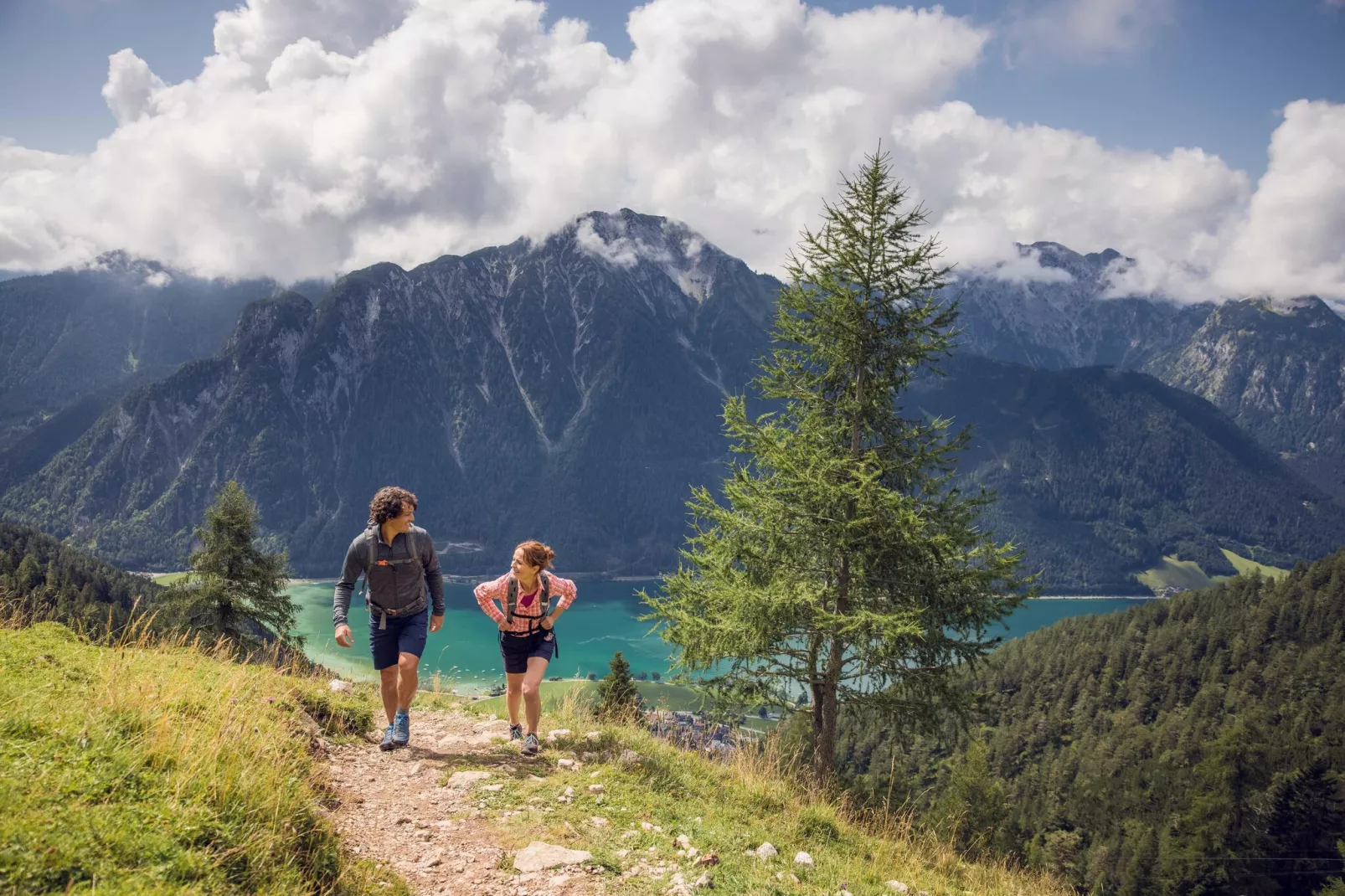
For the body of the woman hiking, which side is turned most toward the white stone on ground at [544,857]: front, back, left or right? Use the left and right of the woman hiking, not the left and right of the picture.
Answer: front

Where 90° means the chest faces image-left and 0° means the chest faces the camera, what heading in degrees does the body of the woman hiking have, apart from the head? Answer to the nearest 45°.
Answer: approximately 0°

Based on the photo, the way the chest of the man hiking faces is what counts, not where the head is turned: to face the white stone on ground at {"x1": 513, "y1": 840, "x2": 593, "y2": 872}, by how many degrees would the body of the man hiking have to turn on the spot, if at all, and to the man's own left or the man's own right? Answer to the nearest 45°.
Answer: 0° — they already face it

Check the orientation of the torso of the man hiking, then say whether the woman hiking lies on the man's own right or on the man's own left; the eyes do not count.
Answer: on the man's own left

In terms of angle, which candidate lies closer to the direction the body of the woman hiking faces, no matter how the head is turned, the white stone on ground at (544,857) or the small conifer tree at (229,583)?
the white stone on ground

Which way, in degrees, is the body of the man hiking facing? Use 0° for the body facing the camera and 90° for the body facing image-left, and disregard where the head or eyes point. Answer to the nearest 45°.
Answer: approximately 0°

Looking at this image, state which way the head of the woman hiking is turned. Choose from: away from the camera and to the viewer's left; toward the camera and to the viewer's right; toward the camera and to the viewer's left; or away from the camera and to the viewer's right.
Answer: toward the camera and to the viewer's left

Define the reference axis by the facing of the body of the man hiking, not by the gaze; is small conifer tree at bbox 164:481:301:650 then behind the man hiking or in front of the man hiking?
behind
